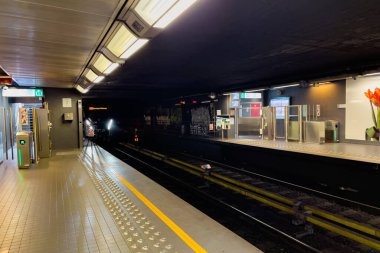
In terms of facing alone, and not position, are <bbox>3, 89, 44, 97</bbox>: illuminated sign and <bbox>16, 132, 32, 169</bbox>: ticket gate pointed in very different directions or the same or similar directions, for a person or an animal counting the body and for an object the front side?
same or similar directions

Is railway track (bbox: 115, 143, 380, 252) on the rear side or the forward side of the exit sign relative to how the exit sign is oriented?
on the forward side

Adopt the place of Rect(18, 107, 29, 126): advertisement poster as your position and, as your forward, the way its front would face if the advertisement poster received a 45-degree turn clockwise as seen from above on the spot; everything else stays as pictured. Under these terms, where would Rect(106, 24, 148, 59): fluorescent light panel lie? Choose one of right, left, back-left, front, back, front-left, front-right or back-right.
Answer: front-left

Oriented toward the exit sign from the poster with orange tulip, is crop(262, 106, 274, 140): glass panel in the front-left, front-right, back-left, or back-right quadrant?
front-right

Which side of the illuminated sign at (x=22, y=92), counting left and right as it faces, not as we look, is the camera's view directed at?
front

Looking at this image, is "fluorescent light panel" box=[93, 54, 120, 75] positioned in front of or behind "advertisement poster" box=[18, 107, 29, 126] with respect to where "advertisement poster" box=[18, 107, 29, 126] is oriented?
in front

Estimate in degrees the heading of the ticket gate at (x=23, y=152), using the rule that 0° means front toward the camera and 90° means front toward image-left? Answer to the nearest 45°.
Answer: approximately 0°
